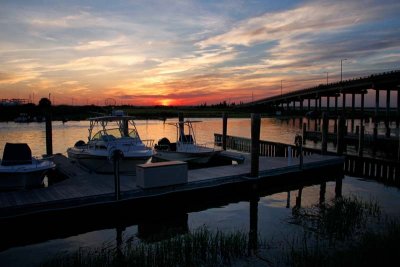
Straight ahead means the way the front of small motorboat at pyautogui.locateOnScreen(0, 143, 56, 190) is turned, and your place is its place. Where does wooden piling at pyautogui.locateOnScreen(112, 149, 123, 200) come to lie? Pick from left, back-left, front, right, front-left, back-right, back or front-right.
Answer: front-right

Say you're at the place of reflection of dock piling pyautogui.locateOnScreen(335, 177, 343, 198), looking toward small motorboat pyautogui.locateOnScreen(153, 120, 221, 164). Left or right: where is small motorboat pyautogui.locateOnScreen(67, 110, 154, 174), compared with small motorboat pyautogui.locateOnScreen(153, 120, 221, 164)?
left

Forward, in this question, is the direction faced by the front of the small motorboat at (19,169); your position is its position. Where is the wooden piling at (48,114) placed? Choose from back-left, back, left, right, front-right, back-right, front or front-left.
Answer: left

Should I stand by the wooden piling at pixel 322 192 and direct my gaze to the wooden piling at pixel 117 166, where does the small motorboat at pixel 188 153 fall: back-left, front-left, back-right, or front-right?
front-right

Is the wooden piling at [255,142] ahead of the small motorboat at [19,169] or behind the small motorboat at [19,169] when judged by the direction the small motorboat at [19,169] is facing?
ahead

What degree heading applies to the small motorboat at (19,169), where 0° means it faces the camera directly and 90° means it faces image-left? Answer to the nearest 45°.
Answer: approximately 270°

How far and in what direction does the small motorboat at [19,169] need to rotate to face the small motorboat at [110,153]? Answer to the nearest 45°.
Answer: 0° — it already faces it

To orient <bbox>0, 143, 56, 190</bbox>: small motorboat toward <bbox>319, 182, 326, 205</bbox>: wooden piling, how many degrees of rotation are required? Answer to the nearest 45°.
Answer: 0° — it already faces it

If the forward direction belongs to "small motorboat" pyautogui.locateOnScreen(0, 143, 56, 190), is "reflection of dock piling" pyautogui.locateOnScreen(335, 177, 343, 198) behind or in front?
in front

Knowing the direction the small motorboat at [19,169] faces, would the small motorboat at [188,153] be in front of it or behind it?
in front
